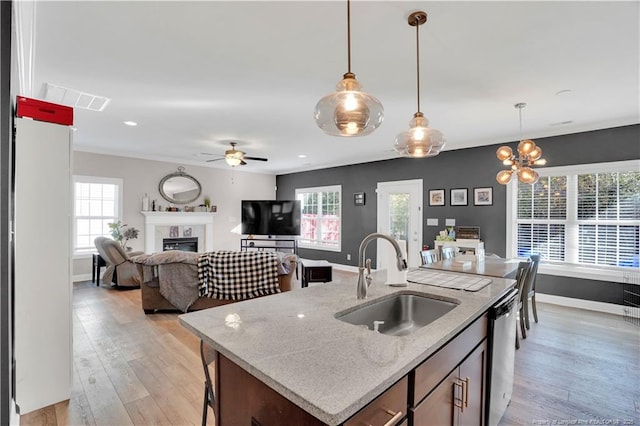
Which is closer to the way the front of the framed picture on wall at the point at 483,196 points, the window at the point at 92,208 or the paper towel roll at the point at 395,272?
the paper towel roll

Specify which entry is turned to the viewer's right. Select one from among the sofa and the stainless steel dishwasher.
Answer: the stainless steel dishwasher

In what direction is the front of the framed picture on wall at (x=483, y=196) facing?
toward the camera

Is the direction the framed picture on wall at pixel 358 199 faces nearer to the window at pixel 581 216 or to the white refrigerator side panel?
the white refrigerator side panel

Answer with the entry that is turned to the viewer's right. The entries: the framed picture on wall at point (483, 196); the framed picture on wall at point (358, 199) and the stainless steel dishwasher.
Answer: the stainless steel dishwasher

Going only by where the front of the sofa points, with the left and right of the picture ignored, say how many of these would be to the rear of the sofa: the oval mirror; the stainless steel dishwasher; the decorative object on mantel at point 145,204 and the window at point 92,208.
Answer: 1

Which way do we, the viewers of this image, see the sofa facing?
facing away from the viewer and to the left of the viewer

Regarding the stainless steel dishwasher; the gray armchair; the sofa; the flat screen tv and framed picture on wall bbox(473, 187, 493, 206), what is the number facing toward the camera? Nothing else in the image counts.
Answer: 2

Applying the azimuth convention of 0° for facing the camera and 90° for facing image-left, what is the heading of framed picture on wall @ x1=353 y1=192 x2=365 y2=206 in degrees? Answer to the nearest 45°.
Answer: approximately 45°

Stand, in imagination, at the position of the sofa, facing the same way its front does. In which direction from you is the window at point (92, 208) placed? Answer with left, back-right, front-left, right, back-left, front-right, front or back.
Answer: front

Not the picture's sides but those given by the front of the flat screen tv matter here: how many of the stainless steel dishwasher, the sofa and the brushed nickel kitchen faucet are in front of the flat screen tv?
3

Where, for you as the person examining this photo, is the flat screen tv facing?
facing the viewer

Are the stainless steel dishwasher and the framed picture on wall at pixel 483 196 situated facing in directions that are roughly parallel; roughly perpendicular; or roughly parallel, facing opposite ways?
roughly perpendicular

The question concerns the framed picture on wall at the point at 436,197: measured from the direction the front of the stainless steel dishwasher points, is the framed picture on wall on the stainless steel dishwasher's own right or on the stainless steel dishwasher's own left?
on the stainless steel dishwasher's own left

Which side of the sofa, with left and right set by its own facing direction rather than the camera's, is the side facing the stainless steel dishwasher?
back

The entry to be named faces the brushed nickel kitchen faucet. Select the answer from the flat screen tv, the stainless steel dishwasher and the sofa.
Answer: the flat screen tv

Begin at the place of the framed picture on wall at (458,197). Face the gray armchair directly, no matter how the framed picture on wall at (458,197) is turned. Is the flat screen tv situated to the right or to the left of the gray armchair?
right

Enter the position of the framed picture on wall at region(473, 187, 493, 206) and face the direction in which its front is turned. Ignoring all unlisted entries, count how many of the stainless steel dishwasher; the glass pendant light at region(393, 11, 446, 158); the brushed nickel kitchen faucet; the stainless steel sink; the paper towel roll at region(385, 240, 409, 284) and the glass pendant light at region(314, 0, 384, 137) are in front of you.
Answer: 6
